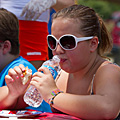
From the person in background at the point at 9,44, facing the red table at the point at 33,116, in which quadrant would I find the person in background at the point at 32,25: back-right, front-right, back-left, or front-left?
back-left

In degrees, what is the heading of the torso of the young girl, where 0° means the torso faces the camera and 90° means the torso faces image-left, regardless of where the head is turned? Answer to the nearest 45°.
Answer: approximately 45°

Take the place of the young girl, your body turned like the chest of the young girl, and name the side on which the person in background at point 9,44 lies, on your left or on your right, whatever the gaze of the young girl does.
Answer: on your right

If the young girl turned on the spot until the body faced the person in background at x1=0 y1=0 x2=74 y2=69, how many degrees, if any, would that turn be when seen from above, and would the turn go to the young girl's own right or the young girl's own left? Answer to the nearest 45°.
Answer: approximately 135° to the young girl's own right
